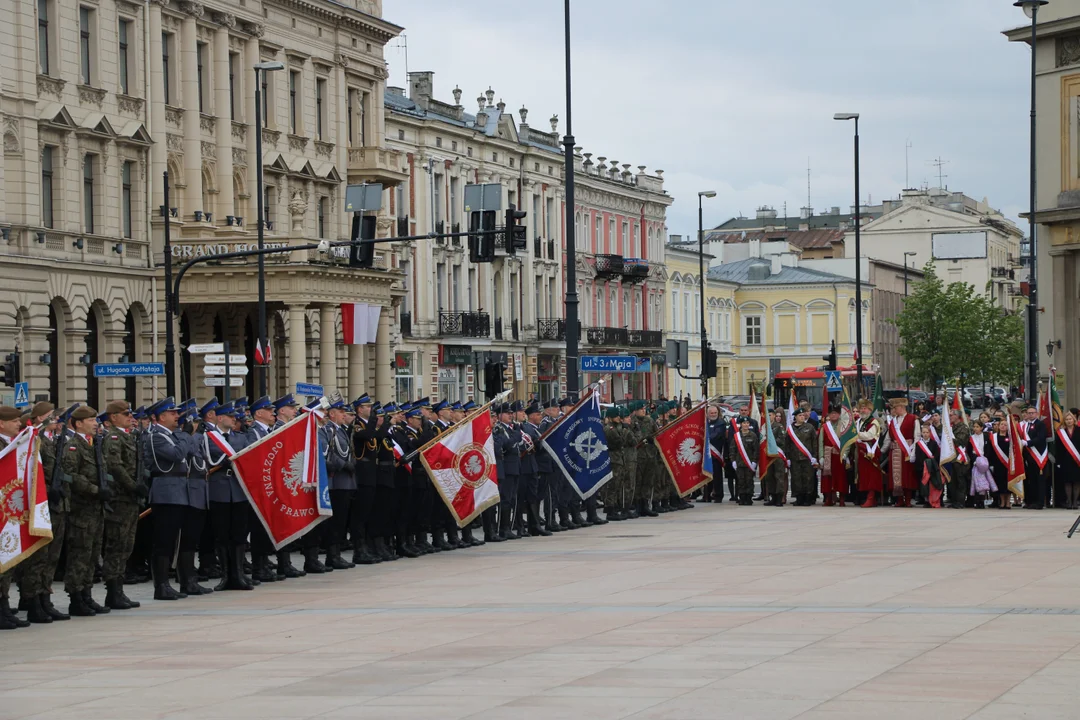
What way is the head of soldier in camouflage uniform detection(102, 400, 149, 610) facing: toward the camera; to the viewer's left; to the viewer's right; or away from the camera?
to the viewer's right

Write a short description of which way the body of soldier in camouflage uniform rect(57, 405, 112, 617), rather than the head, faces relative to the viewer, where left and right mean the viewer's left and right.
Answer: facing to the right of the viewer

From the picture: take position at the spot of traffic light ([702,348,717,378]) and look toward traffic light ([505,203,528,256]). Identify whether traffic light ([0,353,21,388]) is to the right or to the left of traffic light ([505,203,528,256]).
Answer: right

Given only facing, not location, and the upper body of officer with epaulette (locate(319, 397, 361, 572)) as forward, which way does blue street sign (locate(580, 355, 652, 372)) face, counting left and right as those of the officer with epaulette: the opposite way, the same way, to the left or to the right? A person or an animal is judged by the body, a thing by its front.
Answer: to the right

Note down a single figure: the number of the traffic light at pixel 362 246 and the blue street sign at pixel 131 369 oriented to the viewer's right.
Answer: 0

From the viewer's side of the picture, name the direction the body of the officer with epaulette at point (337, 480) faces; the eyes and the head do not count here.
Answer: to the viewer's right

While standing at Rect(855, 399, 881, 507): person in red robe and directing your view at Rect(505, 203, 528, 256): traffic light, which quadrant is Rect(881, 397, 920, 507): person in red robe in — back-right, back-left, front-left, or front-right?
back-right

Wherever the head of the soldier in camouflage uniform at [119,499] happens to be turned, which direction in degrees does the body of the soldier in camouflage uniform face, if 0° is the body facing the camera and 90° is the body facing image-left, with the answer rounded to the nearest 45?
approximately 270°
